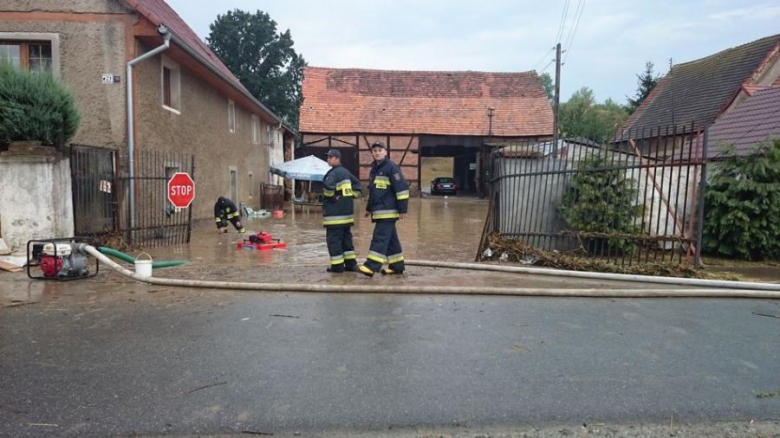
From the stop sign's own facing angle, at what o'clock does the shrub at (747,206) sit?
The shrub is roughly at 10 o'clock from the stop sign.

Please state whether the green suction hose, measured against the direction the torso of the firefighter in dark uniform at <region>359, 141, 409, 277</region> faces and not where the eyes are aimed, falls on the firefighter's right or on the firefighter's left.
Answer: on the firefighter's right

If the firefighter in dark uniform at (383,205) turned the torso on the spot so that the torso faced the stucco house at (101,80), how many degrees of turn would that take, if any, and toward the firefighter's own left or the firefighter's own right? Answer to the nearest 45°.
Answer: approximately 90° to the firefighter's own right

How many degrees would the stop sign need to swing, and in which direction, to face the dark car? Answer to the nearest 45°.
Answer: approximately 135° to its left

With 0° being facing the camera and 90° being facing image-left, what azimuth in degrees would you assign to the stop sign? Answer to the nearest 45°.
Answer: approximately 0°

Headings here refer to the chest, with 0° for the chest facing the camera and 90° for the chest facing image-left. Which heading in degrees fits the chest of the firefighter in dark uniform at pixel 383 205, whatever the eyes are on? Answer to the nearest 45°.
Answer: approximately 45°

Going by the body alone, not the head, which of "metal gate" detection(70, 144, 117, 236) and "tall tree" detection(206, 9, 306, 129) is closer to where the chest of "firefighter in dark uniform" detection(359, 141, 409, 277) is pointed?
the metal gate

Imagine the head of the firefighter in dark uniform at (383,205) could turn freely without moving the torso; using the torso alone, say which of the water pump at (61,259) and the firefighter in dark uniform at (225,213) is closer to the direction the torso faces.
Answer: the water pump
